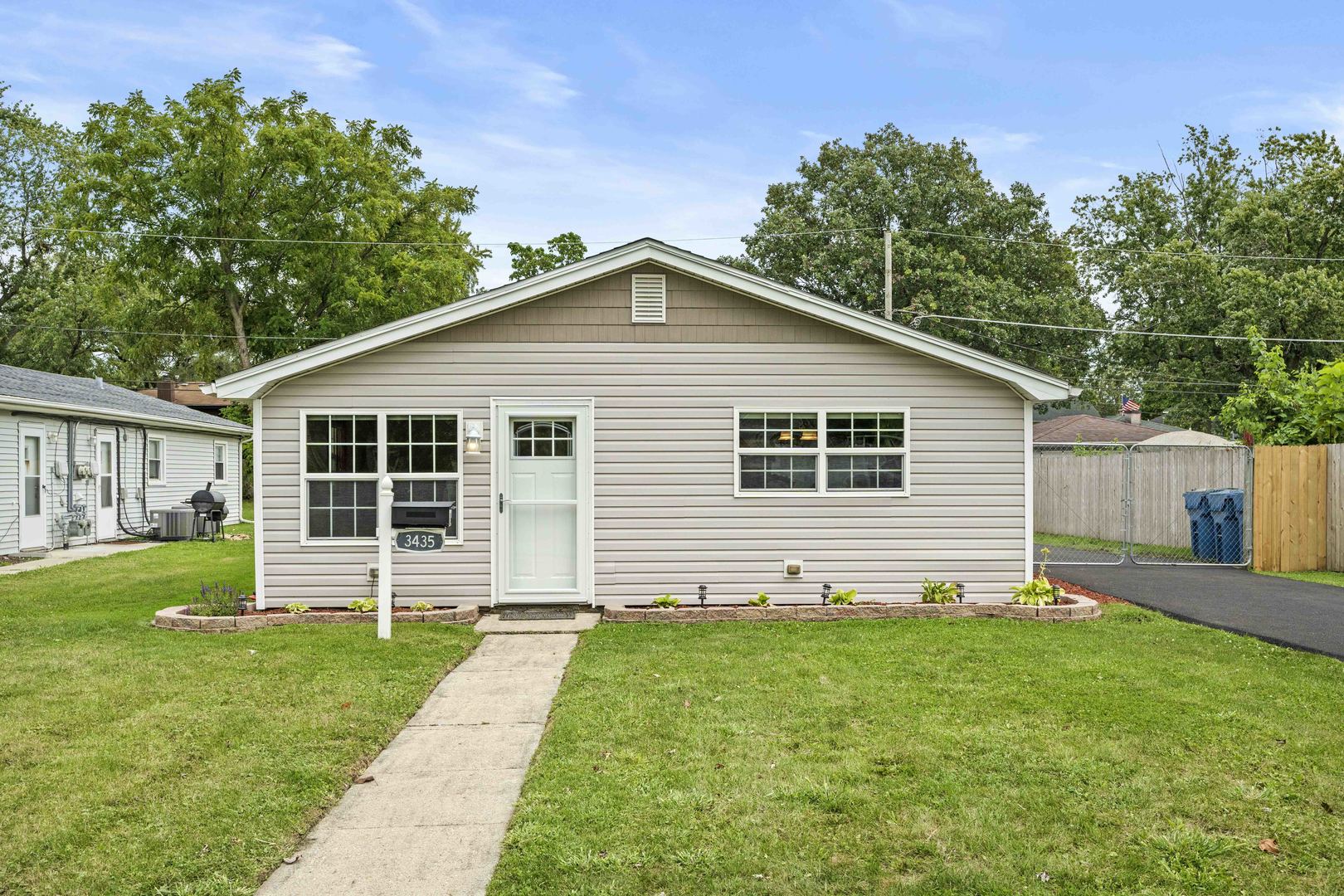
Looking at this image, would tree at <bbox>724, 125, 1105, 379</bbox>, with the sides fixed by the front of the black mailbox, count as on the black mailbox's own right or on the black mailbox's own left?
on the black mailbox's own left

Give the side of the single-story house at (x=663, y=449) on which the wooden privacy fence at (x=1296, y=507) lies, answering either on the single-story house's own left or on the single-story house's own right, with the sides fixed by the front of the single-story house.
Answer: on the single-story house's own left
